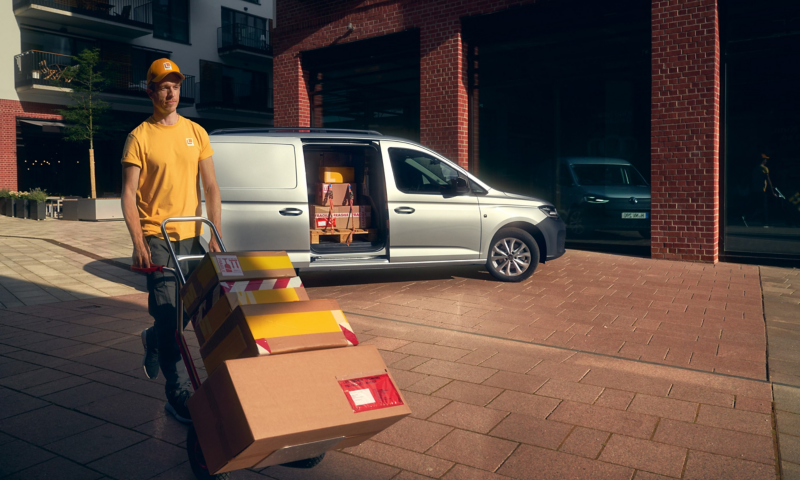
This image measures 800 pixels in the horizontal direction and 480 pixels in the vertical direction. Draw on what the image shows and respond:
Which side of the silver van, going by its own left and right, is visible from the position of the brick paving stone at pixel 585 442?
right

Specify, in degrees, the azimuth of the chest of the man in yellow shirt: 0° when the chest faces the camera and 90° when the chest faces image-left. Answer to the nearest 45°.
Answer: approximately 315°

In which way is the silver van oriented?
to the viewer's right

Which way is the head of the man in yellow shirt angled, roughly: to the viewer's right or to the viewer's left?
to the viewer's right

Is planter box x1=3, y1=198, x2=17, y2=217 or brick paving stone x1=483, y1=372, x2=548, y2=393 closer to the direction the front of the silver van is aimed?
the brick paving stone

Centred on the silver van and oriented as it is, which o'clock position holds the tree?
The tree is roughly at 8 o'clock from the silver van.

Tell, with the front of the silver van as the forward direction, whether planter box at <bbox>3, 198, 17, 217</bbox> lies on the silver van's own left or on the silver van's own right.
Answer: on the silver van's own left

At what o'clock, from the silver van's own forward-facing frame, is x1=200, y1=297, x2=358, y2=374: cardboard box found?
The cardboard box is roughly at 3 o'clock from the silver van.
